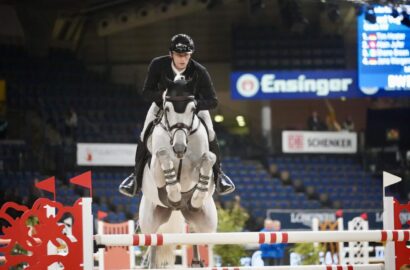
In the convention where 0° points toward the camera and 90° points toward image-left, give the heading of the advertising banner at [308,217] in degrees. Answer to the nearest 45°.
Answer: approximately 0°

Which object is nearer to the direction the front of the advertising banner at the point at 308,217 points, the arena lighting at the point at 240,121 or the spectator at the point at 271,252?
the spectator

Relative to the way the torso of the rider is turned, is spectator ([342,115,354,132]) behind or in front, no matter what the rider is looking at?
behind

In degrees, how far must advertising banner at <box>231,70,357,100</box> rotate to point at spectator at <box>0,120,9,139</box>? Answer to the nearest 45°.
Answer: approximately 90° to its right

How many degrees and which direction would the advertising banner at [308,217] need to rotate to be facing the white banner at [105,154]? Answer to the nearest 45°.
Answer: approximately 90° to its right

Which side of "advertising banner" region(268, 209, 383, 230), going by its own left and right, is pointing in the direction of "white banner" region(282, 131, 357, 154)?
back
